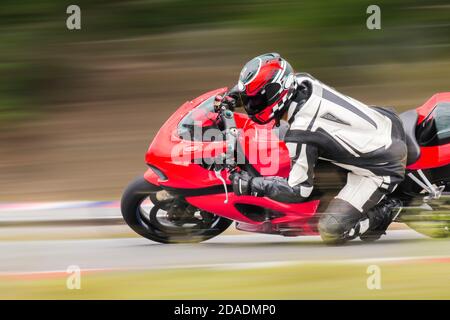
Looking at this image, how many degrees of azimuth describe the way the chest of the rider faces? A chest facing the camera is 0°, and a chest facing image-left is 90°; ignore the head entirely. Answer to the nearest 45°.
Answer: approximately 90°

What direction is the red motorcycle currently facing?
to the viewer's left
